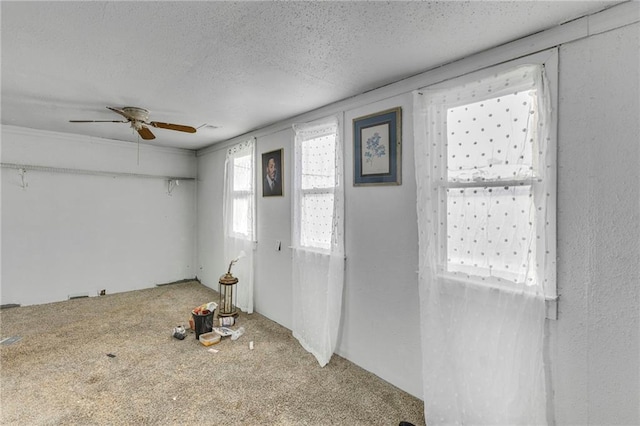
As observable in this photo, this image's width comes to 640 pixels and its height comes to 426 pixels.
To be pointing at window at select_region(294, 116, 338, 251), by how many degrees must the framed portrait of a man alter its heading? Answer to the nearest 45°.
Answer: approximately 90° to its left

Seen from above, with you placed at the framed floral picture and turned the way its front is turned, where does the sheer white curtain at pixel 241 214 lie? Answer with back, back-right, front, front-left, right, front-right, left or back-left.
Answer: right

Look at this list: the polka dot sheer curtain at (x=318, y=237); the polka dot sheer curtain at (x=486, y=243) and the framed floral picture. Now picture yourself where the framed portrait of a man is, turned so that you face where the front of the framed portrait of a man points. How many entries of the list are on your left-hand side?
3

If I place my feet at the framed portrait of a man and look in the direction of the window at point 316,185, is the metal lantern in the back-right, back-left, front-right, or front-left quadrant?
back-right

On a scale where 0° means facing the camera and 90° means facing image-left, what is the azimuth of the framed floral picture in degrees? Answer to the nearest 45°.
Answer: approximately 45°

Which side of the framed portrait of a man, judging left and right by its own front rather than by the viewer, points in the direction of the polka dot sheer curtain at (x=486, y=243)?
left

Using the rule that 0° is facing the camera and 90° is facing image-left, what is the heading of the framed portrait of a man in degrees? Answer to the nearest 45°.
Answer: approximately 45°

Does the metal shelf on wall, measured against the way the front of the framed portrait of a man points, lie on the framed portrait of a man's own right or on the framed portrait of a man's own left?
on the framed portrait of a man's own right
